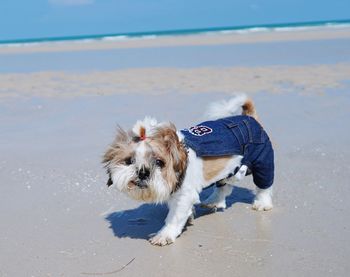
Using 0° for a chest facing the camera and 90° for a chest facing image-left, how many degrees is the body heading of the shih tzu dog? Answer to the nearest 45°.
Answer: approximately 45°
